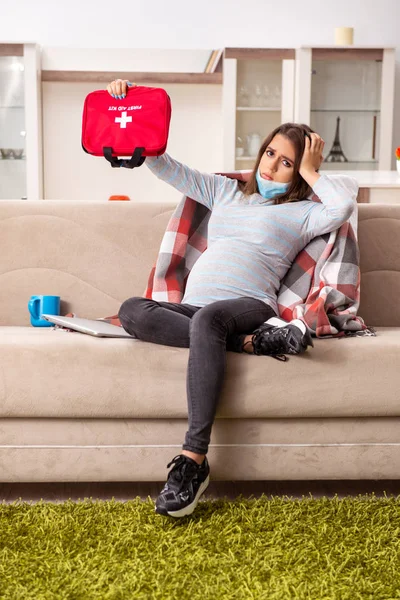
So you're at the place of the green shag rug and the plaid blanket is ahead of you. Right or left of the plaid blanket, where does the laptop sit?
left

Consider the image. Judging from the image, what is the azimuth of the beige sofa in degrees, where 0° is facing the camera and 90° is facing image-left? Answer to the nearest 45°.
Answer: approximately 0°
